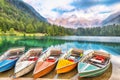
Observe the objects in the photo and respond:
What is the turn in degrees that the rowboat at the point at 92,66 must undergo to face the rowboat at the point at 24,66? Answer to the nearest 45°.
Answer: approximately 45° to its right

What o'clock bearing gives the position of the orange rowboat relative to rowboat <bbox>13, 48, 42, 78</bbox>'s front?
The orange rowboat is roughly at 8 o'clock from the rowboat.

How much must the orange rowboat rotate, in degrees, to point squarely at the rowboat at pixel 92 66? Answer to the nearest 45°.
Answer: approximately 135° to its left

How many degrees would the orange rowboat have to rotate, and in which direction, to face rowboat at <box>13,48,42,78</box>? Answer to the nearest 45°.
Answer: approximately 45° to its right

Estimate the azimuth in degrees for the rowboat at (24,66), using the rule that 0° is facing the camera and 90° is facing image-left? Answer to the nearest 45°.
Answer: approximately 45°
